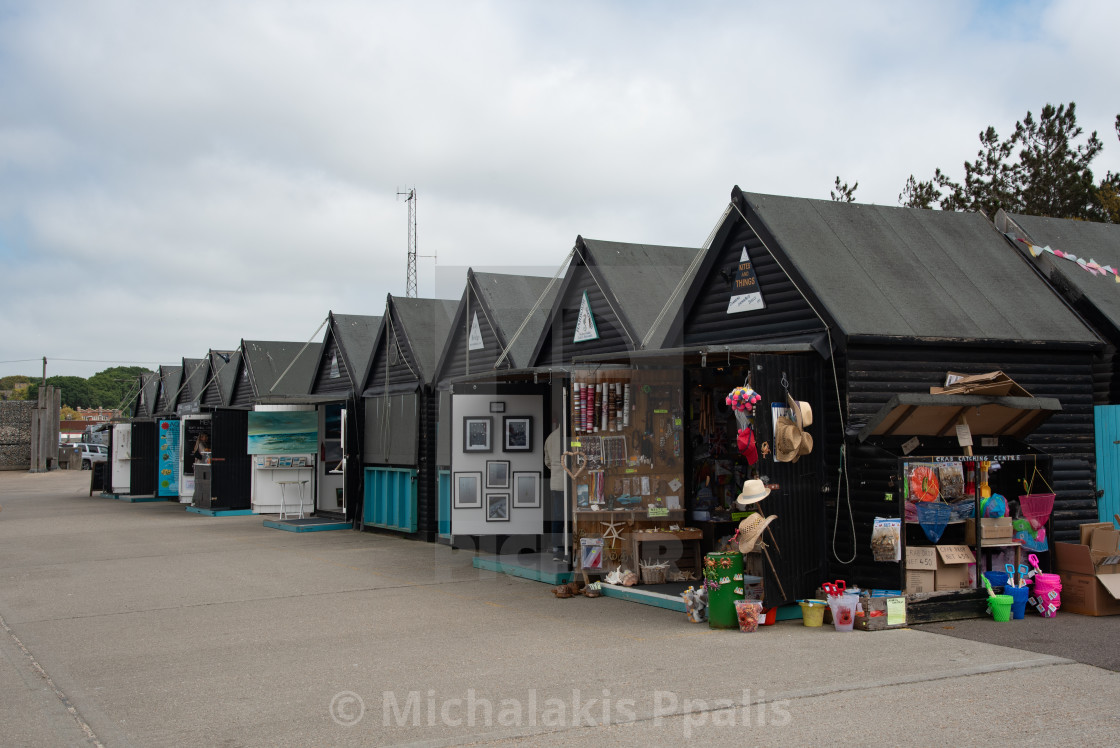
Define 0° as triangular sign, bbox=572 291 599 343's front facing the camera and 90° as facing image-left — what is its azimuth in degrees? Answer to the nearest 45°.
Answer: approximately 45°

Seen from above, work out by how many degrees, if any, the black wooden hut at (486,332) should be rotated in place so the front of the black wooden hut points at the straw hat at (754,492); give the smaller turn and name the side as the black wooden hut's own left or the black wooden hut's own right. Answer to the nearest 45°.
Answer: approximately 45° to the black wooden hut's own left

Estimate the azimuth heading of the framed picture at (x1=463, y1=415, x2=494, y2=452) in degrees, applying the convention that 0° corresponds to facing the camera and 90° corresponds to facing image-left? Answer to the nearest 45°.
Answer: approximately 0°

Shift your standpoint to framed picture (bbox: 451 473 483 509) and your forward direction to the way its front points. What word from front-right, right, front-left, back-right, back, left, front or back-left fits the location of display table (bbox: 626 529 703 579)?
front-left

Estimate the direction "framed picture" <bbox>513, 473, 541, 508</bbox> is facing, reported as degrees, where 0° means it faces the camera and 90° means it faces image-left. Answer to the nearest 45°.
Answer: approximately 0°

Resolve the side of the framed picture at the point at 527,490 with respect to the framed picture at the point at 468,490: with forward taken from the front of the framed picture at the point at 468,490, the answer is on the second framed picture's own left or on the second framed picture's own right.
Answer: on the second framed picture's own left

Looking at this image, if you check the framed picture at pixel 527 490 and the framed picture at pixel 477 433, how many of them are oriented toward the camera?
2

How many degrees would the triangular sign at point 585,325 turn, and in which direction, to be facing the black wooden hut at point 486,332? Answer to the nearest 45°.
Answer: approximately 90° to its right
